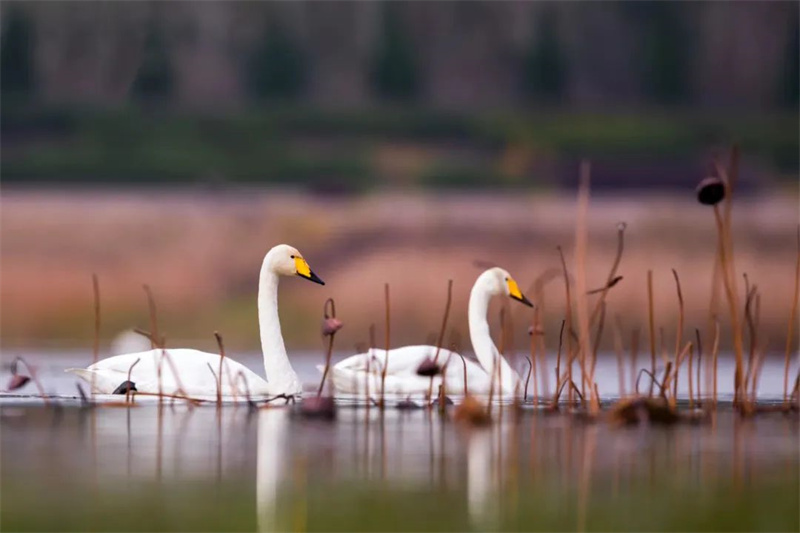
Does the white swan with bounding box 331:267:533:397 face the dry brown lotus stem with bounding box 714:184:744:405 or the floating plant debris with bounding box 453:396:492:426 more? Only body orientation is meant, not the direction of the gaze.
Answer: the dry brown lotus stem

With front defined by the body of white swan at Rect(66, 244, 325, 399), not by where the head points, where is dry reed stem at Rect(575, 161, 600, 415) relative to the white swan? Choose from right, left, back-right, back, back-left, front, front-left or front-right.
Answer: front-right

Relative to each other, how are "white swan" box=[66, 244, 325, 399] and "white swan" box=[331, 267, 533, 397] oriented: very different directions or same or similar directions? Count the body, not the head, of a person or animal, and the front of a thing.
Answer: same or similar directions

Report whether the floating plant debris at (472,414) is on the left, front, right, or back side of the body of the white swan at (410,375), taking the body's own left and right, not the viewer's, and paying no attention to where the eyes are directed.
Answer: right

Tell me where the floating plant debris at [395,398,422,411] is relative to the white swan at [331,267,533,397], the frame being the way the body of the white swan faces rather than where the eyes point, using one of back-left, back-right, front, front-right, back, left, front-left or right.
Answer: right

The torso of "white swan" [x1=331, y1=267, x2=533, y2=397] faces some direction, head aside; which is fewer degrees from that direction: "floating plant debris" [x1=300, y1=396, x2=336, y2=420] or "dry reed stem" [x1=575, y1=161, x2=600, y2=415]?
the dry reed stem

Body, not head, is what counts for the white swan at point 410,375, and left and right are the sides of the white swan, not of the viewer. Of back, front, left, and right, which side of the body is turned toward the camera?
right

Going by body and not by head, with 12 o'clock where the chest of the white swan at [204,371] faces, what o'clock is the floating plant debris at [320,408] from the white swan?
The floating plant debris is roughly at 2 o'clock from the white swan.

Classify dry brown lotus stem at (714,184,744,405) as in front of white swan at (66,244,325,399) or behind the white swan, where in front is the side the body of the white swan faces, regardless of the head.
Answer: in front

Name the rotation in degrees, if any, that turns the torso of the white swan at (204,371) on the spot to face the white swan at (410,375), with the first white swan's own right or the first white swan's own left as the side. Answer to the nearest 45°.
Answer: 0° — it already faces it

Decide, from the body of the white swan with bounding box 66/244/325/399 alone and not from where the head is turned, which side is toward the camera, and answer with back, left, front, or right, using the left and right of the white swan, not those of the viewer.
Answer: right

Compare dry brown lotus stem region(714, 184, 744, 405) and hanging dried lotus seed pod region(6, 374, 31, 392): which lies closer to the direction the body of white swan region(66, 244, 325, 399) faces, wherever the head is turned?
the dry brown lotus stem

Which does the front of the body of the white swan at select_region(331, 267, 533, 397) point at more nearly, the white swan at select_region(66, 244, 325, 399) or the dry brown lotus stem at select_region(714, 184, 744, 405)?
the dry brown lotus stem

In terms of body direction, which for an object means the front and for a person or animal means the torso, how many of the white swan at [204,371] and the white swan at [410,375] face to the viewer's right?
2

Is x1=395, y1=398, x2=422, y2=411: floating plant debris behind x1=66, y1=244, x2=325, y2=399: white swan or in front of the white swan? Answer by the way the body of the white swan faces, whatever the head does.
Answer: in front
